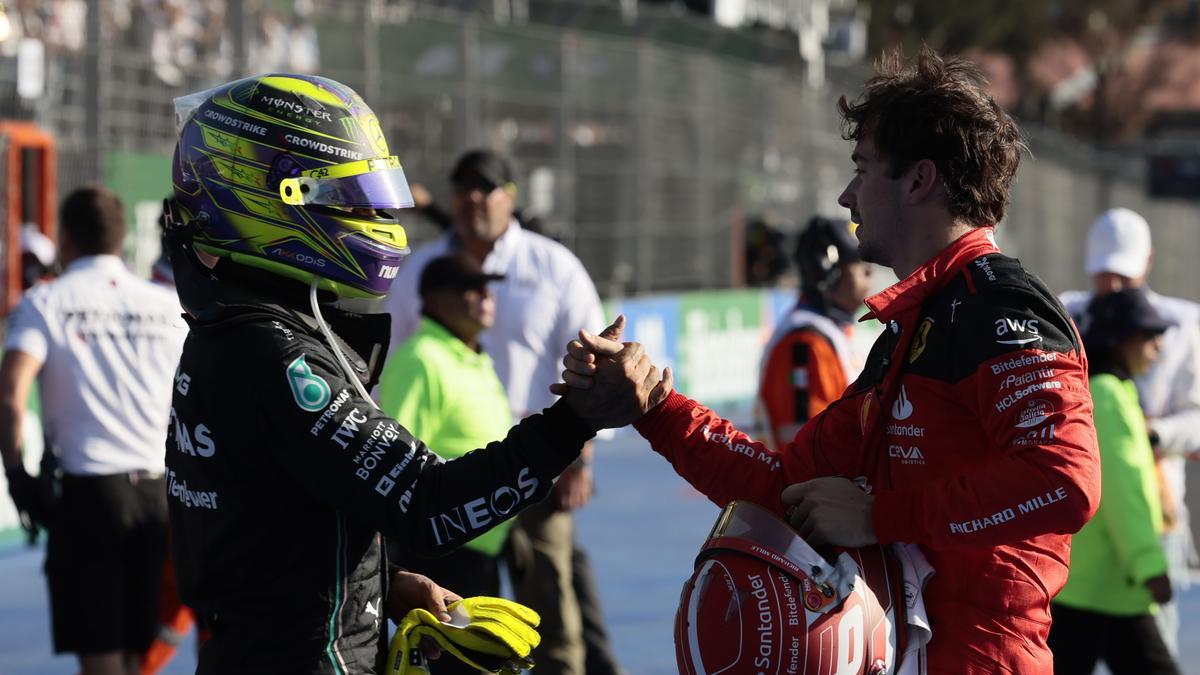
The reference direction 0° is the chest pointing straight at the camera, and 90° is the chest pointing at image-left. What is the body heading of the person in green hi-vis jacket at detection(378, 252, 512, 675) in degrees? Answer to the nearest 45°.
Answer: approximately 315°

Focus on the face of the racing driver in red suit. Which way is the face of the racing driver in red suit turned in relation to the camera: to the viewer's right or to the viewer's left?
to the viewer's left

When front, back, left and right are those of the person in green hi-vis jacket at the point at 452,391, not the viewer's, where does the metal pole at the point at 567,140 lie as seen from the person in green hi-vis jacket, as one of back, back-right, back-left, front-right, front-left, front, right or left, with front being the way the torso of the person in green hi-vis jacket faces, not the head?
back-left

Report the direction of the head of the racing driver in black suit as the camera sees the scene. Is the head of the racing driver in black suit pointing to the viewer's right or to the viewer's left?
to the viewer's right

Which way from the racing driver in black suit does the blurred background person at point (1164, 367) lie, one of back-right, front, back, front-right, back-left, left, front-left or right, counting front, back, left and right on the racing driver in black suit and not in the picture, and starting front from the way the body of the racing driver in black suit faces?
front-left

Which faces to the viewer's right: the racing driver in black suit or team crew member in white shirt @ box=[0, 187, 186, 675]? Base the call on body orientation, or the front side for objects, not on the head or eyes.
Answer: the racing driver in black suit

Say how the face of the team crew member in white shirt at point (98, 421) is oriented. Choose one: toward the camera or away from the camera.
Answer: away from the camera

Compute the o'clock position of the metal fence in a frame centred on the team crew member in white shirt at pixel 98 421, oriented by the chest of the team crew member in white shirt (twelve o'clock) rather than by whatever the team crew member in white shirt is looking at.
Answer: The metal fence is roughly at 1 o'clock from the team crew member in white shirt.

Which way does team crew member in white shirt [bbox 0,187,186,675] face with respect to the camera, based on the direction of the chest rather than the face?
away from the camera

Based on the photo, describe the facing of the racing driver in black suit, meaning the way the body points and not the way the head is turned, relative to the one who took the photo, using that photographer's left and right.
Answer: facing to the right of the viewer
